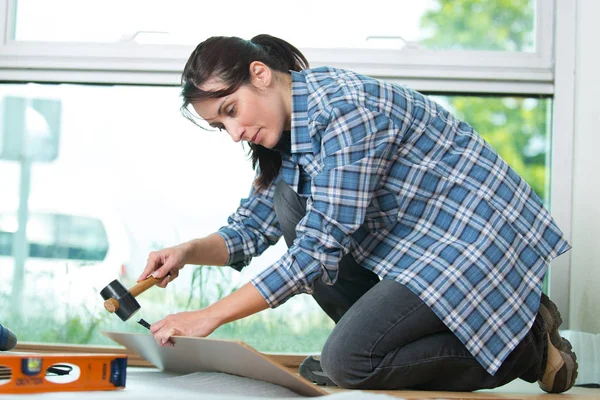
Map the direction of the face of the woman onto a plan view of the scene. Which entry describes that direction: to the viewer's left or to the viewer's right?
to the viewer's left

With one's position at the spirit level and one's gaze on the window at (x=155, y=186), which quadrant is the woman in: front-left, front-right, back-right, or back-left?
front-right

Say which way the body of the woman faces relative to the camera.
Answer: to the viewer's left

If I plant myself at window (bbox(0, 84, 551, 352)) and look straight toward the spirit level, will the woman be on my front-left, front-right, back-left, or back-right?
front-left

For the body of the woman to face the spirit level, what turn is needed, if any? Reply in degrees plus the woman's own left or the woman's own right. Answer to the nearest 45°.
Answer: approximately 45° to the woman's own left
